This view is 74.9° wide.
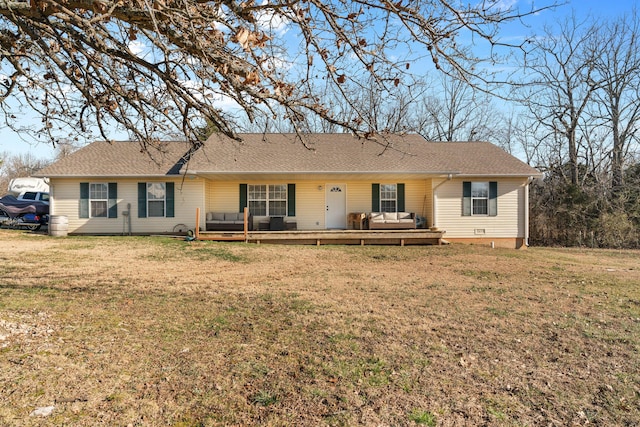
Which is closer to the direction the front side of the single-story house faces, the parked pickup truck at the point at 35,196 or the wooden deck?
the wooden deck

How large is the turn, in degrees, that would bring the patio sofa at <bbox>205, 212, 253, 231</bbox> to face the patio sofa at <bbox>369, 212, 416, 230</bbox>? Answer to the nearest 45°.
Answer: approximately 90° to its left

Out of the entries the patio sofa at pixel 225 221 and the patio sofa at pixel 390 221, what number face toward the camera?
2

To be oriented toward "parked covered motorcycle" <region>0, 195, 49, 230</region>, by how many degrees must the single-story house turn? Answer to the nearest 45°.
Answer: approximately 90° to its right

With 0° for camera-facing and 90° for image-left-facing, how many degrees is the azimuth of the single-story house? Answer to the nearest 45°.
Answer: approximately 0°

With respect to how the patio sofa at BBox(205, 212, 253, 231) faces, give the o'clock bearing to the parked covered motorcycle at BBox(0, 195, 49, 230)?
The parked covered motorcycle is roughly at 4 o'clock from the patio sofa.

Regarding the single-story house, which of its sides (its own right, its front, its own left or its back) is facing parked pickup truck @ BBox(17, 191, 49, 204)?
right

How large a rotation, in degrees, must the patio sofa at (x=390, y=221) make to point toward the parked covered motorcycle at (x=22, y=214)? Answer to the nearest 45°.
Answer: approximately 90° to its right

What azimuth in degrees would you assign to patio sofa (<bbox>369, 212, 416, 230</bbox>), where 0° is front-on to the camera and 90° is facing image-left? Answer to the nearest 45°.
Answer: approximately 0°
